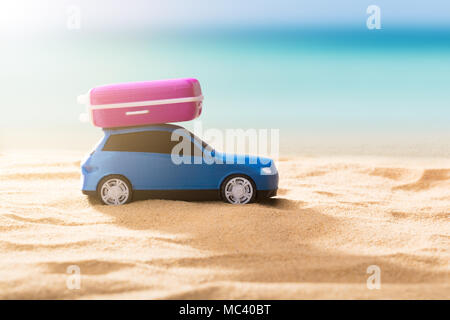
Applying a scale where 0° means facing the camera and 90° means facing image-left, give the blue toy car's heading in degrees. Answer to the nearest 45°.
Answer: approximately 270°
